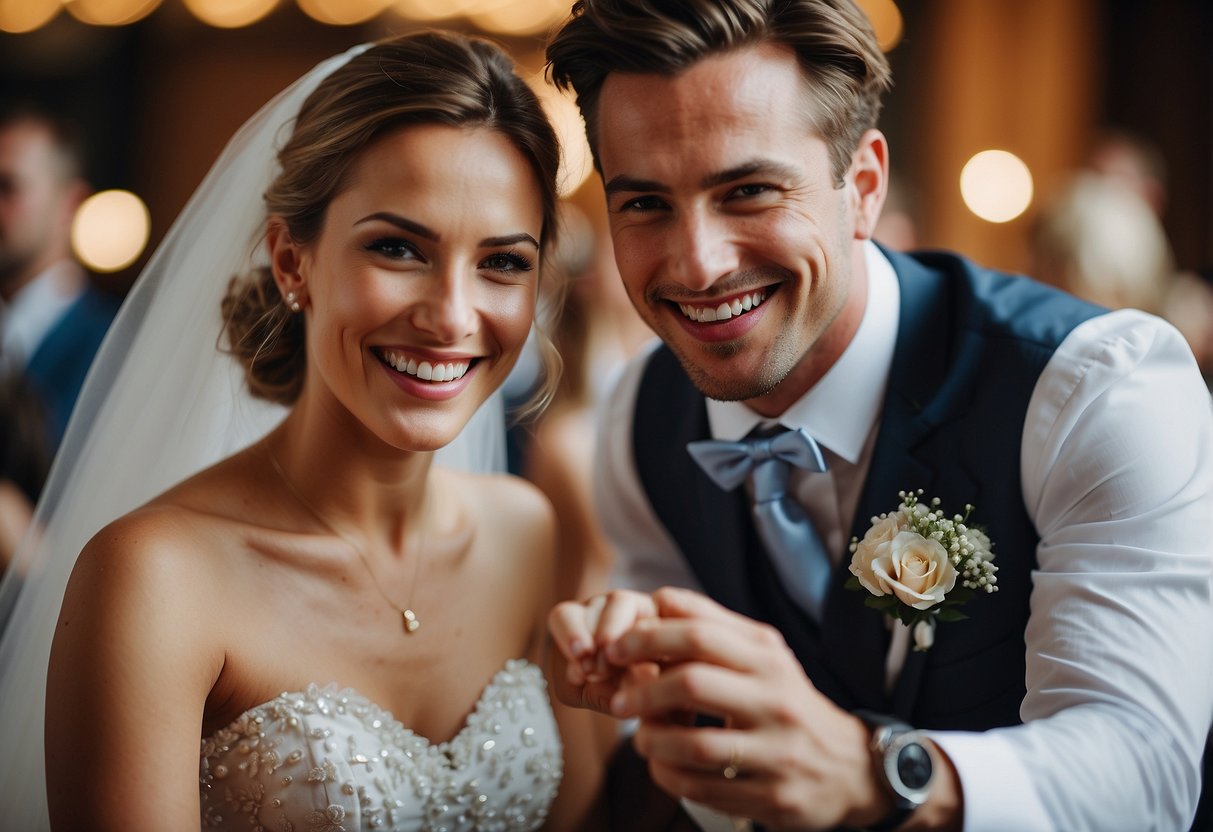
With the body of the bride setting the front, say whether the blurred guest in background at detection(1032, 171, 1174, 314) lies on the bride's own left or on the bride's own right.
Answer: on the bride's own left

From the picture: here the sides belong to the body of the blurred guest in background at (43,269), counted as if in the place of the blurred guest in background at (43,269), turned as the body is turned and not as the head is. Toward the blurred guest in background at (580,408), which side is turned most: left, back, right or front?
left

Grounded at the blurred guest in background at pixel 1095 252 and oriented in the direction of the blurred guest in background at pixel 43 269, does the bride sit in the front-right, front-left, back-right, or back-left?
front-left

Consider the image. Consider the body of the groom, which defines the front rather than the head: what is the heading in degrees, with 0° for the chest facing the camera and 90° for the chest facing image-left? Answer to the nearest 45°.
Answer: approximately 45°

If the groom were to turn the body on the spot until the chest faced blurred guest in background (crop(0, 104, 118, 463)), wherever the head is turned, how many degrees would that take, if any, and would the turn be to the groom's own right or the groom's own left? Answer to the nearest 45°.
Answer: approximately 90° to the groom's own right

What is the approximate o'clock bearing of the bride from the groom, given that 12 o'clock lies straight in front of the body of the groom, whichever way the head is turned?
The bride is roughly at 1 o'clock from the groom.

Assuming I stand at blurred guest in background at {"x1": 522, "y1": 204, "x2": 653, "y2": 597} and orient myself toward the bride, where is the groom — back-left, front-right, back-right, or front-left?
front-left

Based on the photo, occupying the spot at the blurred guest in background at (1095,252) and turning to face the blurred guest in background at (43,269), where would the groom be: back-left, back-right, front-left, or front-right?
front-left

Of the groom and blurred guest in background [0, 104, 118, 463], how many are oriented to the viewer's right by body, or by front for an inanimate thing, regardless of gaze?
0

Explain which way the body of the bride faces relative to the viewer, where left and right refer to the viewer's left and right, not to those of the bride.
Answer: facing the viewer and to the right of the viewer

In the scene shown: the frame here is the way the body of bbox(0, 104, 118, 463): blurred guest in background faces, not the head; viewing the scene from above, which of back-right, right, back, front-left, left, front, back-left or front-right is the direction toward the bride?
front-left

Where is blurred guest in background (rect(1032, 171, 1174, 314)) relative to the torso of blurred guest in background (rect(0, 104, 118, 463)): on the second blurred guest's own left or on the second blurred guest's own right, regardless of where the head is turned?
on the second blurred guest's own left

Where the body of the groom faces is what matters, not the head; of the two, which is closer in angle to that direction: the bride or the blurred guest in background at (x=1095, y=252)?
the bride
